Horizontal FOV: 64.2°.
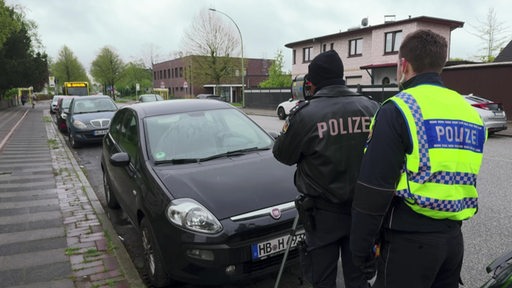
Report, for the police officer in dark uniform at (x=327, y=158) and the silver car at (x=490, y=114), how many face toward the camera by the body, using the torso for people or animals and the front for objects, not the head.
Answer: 0

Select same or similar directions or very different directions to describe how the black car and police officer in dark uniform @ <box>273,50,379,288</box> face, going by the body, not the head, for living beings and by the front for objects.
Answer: very different directions

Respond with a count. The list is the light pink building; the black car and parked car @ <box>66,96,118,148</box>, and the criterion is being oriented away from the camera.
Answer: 0

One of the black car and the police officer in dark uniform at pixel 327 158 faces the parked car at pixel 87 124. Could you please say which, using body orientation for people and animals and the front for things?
the police officer in dark uniform

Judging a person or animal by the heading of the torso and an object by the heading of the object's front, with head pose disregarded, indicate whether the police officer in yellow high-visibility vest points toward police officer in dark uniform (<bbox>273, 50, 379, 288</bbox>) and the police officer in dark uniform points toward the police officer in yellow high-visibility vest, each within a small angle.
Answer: no

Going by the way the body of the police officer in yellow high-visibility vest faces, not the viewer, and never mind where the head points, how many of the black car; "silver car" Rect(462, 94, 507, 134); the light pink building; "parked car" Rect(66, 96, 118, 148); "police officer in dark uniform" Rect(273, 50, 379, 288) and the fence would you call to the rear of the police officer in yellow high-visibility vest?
0

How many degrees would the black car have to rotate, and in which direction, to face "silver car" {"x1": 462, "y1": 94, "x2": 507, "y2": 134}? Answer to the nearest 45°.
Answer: approximately 90° to its left

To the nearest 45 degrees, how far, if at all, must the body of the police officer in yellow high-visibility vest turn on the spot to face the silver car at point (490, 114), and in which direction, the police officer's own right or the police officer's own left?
approximately 45° to the police officer's own right

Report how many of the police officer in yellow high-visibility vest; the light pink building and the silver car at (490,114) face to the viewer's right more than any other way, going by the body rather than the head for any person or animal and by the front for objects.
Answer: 0

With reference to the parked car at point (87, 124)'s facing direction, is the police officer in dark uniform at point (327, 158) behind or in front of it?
in front

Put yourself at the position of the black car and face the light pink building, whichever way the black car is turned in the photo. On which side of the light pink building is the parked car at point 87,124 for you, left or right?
left

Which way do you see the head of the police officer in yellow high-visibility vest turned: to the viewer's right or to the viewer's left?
to the viewer's left

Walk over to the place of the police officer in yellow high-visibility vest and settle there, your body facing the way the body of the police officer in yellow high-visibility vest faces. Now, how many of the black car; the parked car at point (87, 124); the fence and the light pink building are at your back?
0

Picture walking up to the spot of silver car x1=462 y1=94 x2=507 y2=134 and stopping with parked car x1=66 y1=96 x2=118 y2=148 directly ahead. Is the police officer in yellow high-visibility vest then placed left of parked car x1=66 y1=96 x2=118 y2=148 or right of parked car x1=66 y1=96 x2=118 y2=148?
left

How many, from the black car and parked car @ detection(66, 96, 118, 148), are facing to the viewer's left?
0

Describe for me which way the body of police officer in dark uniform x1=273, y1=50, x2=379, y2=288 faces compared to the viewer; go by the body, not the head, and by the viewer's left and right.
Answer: facing away from the viewer and to the left of the viewer

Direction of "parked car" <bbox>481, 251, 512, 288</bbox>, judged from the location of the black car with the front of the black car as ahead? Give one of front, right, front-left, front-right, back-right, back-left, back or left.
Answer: front

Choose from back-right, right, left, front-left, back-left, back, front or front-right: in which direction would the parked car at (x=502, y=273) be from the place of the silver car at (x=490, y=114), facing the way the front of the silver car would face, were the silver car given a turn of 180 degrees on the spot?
front-right

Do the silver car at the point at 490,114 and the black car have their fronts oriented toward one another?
no

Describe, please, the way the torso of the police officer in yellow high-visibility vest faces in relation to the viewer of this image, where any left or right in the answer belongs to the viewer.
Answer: facing away from the viewer and to the left of the viewer

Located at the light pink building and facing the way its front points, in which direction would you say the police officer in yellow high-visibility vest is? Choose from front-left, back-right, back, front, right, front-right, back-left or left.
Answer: front-left

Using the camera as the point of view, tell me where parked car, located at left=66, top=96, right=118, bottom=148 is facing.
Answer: facing the viewer and to the right of the viewer

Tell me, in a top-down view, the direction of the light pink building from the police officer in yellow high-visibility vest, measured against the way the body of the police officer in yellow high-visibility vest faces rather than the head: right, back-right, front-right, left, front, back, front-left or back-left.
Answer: front-right

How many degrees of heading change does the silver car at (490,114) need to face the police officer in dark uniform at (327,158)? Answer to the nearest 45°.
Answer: approximately 135° to its left
